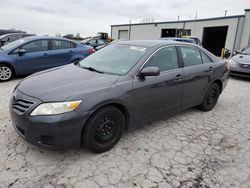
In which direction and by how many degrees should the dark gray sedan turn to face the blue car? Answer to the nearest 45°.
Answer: approximately 90° to its right

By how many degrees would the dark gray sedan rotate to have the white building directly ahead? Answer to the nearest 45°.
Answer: approximately 180°

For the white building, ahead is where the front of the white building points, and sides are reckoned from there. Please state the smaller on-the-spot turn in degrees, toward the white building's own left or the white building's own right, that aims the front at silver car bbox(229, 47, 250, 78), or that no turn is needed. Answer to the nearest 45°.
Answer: approximately 45° to the white building's own left

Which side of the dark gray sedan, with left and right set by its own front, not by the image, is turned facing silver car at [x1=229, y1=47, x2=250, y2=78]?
back

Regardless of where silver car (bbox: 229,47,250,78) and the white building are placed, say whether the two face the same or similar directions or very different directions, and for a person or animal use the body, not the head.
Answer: same or similar directions

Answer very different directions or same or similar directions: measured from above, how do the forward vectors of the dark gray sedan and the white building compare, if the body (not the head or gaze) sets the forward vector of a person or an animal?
same or similar directions

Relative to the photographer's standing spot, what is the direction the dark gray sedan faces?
facing the viewer and to the left of the viewer

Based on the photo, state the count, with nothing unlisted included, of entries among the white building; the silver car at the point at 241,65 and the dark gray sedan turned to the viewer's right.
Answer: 0

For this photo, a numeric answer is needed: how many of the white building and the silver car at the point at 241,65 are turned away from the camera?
0
